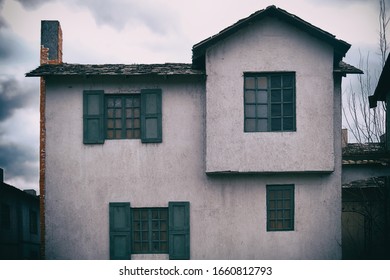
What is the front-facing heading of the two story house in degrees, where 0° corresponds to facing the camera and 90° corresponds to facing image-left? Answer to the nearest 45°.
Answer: approximately 0°

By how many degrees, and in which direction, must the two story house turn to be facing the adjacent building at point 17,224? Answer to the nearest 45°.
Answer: approximately 135° to its right
